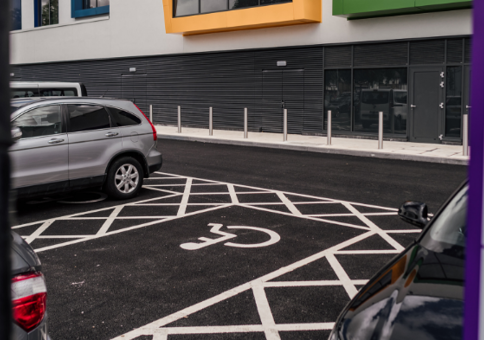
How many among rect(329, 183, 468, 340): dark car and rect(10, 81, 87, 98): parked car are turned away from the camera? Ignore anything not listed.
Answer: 0

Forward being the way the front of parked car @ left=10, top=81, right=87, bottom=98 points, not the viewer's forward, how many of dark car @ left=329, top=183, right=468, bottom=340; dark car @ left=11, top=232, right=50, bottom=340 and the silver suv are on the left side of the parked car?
3

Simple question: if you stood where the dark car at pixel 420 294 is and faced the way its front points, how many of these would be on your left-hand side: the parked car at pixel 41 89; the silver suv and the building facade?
0

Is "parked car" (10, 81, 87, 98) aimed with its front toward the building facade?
no

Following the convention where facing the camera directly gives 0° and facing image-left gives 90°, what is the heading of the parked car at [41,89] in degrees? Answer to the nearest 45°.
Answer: approximately 90°

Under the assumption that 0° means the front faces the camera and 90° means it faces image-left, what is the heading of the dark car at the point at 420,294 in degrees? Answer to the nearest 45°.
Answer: approximately 45°

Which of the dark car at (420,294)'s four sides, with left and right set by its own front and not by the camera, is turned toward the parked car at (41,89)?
right

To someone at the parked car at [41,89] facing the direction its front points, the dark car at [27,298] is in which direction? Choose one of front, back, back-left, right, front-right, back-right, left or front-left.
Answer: left

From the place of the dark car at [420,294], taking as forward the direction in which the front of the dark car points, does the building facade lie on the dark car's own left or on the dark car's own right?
on the dark car's own right

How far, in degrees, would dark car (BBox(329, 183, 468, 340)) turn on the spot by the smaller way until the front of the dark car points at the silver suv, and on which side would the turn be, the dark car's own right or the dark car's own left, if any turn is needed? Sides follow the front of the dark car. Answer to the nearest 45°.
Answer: approximately 90° to the dark car's own right

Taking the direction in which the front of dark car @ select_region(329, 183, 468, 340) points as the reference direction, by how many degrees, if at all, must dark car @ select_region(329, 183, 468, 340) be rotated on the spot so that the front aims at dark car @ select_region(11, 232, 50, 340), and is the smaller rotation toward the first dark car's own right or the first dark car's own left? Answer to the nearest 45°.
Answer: approximately 45° to the first dark car's own right
